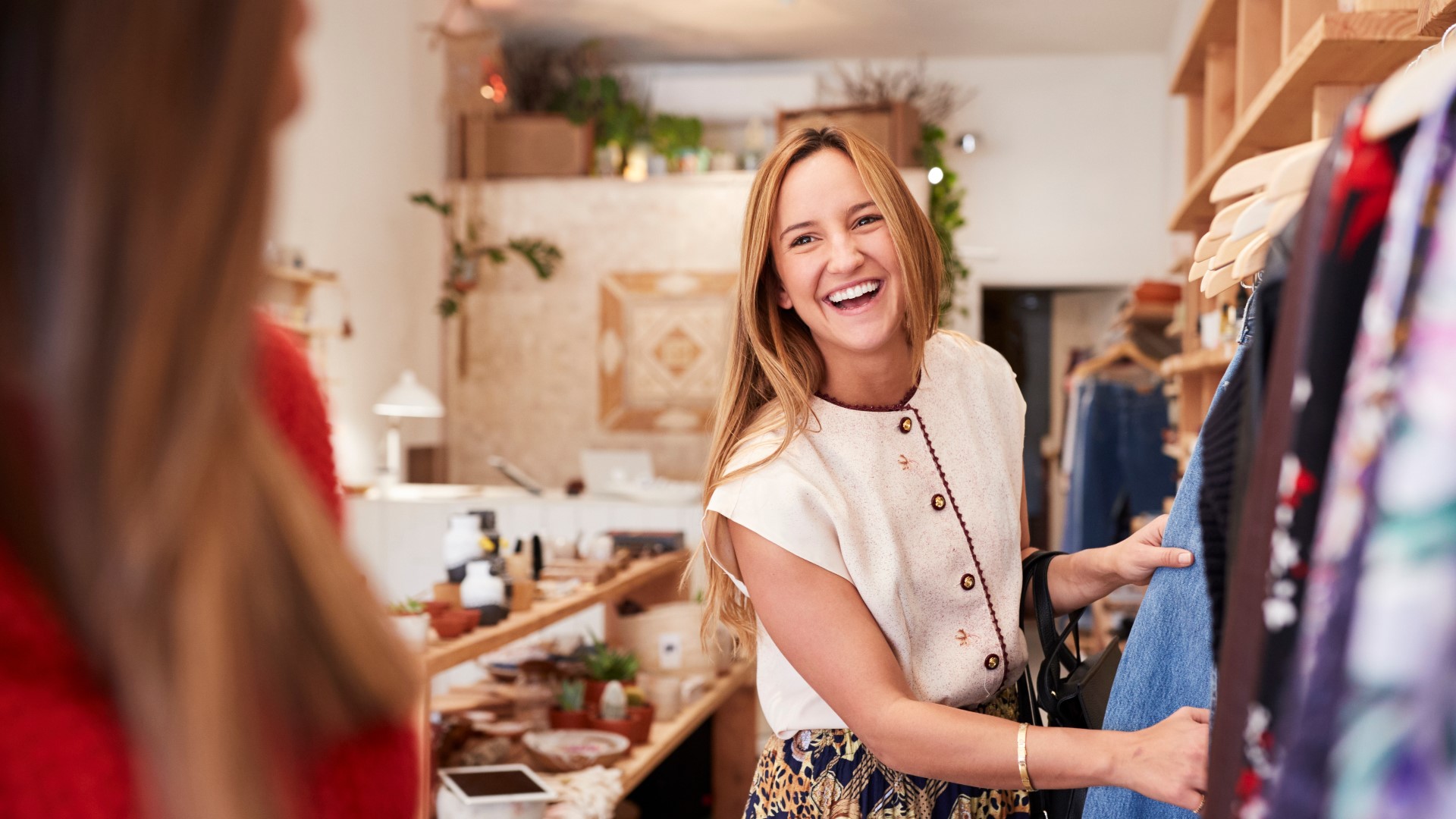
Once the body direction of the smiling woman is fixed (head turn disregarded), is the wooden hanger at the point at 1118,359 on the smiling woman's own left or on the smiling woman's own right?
on the smiling woman's own left

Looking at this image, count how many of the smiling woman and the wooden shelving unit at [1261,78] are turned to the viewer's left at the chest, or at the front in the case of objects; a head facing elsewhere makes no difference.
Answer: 1

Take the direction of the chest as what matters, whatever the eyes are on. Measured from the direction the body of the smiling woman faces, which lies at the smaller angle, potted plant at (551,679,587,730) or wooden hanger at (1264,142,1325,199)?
the wooden hanger

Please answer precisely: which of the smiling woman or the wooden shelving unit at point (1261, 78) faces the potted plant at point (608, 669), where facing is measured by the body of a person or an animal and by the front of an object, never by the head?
the wooden shelving unit

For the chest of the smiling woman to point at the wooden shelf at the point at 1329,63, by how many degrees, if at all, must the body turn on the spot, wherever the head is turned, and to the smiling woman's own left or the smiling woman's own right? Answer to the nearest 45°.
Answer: approximately 90° to the smiling woman's own left

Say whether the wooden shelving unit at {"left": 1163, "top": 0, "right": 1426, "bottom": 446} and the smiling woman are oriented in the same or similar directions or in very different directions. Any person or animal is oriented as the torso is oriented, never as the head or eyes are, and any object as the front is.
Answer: very different directions

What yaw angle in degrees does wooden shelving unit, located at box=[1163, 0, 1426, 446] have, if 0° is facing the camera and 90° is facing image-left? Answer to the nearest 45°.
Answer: approximately 90°

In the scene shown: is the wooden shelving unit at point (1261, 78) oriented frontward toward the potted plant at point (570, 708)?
yes
